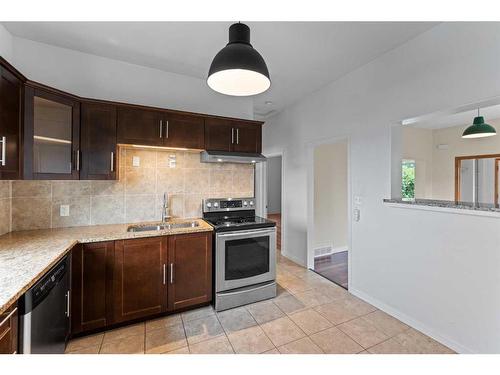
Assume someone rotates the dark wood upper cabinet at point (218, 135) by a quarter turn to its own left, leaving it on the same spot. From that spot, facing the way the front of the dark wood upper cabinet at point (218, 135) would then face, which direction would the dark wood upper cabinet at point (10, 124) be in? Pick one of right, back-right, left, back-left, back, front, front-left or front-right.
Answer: back-right

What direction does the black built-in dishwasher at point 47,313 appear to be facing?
to the viewer's right

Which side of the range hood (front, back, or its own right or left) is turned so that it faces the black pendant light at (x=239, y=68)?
front

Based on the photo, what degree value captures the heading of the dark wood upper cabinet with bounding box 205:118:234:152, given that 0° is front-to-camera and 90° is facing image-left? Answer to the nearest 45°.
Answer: approximately 0°

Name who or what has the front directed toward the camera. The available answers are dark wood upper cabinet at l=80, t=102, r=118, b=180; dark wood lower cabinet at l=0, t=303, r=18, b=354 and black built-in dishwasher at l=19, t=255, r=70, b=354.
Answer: the dark wood upper cabinet

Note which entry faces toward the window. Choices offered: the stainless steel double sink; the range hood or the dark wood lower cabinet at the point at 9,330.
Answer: the dark wood lower cabinet

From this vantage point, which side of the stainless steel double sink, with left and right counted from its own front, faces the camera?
front

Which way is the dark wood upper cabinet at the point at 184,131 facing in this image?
toward the camera

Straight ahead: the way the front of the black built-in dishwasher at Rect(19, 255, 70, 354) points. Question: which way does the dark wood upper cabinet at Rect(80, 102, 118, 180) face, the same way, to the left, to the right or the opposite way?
to the right

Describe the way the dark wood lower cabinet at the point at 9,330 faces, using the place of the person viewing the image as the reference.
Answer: facing to the right of the viewer

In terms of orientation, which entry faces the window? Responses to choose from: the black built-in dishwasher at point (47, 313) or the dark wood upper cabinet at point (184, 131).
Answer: the black built-in dishwasher

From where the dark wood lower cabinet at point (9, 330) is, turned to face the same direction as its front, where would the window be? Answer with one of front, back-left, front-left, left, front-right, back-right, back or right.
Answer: front

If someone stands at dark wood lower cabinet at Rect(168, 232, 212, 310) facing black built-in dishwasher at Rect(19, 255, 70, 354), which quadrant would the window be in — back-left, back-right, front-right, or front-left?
back-left
